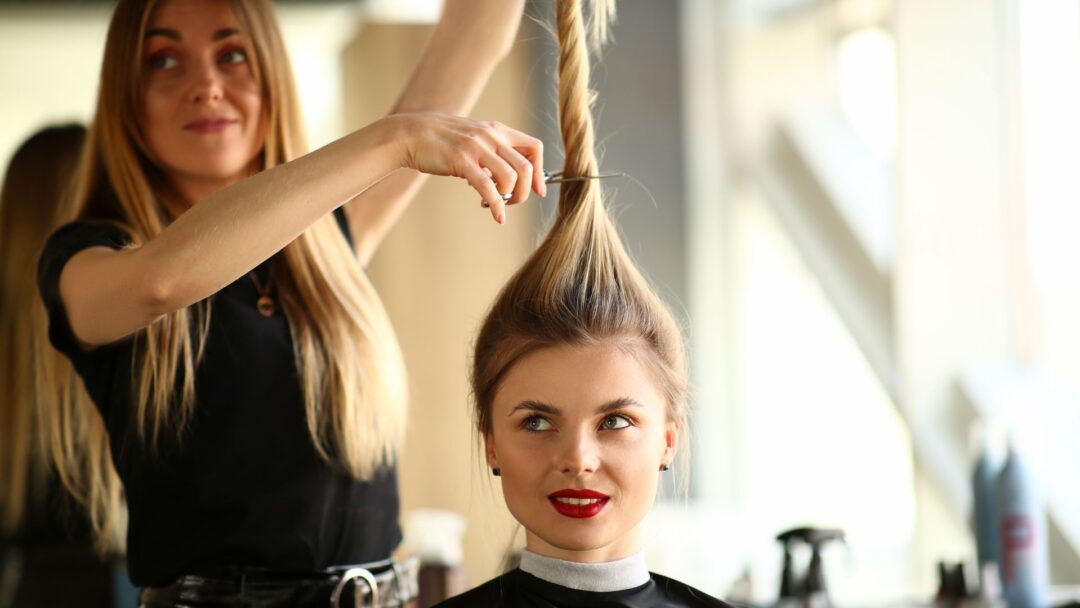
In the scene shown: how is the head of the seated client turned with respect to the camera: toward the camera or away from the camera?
toward the camera

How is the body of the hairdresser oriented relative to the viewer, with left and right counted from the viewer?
facing the viewer and to the right of the viewer

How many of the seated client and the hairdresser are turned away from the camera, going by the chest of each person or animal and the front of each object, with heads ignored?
0

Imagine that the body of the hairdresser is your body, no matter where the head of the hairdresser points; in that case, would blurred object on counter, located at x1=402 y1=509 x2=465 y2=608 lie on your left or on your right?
on your left

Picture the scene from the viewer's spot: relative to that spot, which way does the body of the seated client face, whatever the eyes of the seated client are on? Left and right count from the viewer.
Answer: facing the viewer

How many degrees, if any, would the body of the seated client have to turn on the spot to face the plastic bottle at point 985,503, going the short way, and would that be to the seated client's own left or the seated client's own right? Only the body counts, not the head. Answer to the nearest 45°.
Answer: approximately 135° to the seated client's own left

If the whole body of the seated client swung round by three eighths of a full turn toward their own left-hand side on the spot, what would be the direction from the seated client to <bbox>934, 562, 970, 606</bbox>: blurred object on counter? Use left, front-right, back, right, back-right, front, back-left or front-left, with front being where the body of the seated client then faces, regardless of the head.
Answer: front

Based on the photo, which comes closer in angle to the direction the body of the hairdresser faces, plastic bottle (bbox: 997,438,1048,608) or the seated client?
the seated client

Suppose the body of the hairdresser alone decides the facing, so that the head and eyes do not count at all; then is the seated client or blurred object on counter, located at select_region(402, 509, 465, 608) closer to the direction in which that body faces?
the seated client

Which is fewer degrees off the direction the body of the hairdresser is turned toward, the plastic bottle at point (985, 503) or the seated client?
the seated client

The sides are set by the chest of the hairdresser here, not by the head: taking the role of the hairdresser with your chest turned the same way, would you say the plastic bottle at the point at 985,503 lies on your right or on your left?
on your left

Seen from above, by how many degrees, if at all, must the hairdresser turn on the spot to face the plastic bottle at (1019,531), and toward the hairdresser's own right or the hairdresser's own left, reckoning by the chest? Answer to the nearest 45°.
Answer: approximately 45° to the hairdresser's own left

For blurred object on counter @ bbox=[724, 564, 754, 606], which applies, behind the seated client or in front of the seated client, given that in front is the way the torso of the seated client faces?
behind
